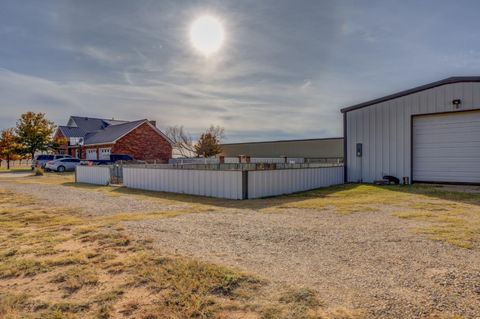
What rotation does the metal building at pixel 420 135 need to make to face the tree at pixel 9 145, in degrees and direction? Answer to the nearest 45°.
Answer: approximately 90° to its right

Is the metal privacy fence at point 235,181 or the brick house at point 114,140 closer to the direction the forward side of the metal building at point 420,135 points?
the metal privacy fence

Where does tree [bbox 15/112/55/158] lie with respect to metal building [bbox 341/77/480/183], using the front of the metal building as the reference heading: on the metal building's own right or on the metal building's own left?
on the metal building's own right

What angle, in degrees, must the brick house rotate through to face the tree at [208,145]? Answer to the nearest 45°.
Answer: approximately 135° to its left

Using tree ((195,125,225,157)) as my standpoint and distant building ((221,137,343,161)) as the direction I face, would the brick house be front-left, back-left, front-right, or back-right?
back-right
